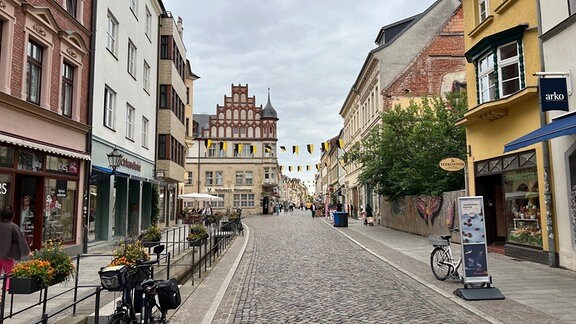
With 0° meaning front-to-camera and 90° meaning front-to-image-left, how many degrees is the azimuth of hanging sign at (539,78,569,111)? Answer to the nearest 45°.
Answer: approximately 0°

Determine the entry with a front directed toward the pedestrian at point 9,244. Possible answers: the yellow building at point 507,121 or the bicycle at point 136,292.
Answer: the yellow building

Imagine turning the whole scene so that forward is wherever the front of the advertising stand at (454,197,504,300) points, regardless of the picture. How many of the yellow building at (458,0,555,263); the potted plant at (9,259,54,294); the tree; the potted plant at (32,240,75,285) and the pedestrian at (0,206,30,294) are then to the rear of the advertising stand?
2

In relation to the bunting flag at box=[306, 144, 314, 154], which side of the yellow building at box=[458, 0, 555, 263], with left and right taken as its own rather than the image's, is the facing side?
right

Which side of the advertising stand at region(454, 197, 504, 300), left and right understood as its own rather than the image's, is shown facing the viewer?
front

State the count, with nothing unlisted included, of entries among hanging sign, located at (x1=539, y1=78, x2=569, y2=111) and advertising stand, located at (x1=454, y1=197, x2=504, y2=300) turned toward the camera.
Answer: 2

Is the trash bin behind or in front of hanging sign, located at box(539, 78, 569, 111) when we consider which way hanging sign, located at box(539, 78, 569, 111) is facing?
behind

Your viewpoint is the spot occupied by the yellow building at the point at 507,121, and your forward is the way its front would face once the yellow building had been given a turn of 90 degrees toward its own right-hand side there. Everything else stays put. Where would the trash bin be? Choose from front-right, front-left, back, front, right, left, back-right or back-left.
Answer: front

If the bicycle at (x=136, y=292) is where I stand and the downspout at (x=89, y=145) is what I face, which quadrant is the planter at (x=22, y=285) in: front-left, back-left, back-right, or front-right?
front-left

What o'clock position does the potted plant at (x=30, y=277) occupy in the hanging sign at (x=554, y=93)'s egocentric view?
The potted plant is roughly at 1 o'clock from the hanging sign.

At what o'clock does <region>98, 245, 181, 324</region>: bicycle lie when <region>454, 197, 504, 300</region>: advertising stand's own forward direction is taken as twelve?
The bicycle is roughly at 1 o'clock from the advertising stand.

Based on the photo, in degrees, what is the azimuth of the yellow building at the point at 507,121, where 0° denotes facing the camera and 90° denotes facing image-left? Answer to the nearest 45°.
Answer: approximately 45°
